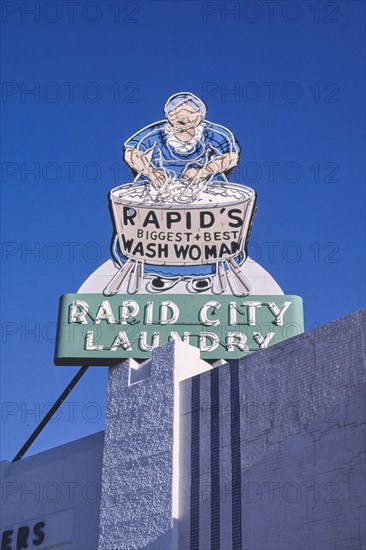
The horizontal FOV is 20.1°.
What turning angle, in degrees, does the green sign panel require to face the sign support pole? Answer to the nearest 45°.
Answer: approximately 135° to its right

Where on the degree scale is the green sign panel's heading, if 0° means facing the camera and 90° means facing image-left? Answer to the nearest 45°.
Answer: approximately 0°
